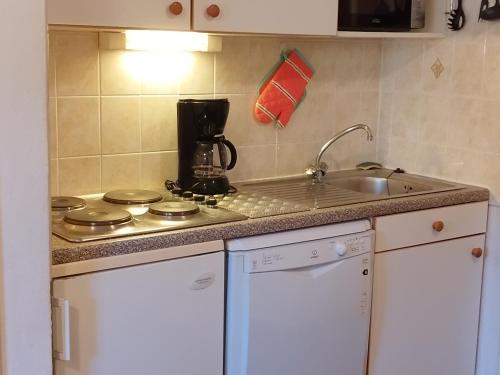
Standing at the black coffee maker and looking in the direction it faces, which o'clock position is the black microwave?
The black microwave is roughly at 10 o'clock from the black coffee maker.

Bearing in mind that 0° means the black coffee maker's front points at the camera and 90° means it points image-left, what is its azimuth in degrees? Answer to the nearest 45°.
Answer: approximately 315°

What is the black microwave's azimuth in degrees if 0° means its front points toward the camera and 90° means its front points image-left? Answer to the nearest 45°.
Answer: approximately 0°

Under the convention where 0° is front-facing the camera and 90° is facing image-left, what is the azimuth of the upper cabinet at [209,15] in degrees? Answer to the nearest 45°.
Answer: approximately 0°
